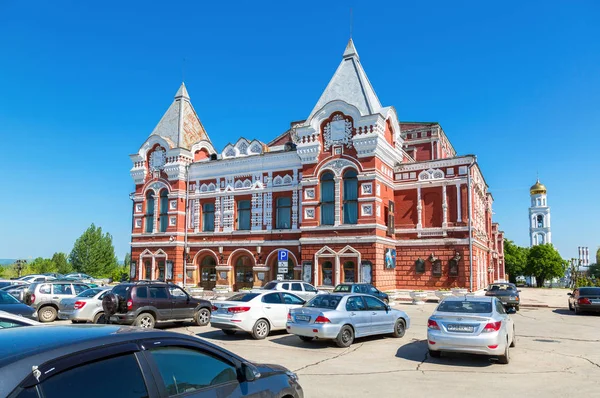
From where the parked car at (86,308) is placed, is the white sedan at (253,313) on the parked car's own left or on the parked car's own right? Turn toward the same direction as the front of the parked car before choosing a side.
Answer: on the parked car's own right

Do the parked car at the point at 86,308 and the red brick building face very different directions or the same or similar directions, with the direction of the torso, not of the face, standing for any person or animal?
very different directions

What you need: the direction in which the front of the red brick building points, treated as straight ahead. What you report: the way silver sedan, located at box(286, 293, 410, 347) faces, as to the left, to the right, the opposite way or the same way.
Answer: the opposite way

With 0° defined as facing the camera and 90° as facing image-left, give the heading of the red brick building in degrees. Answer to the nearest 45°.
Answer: approximately 45°

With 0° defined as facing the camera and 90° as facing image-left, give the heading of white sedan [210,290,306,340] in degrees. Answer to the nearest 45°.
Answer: approximately 225°

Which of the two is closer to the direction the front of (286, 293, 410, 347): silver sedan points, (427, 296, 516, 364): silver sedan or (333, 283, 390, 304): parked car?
the parked car

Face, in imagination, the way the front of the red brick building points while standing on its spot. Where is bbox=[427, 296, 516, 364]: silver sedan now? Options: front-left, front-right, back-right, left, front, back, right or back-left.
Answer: front-left

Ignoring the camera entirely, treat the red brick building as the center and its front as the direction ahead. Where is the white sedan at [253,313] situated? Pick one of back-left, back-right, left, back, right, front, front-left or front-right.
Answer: front-left

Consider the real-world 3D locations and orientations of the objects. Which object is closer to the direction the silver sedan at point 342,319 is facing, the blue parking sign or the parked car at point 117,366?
the blue parking sign

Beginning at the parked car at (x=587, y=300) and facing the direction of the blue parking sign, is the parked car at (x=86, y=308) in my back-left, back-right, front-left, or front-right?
front-left
